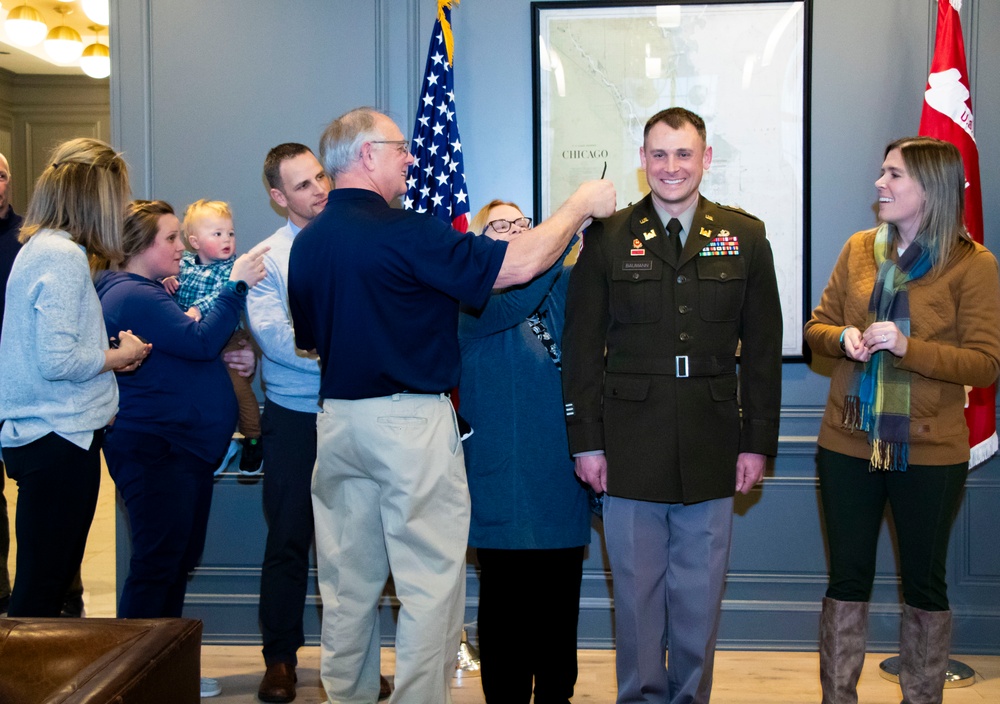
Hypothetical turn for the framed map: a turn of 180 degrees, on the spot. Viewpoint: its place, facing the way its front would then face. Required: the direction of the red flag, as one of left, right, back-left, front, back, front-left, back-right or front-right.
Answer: right

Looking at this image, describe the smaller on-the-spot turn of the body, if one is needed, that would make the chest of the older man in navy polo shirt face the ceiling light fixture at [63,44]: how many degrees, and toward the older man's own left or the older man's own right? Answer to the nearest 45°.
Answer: approximately 90° to the older man's own left

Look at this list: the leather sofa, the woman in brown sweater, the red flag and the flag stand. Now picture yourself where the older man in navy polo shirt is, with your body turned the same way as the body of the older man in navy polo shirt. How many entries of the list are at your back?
1

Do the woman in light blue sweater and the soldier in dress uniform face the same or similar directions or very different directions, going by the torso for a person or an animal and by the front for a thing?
very different directions

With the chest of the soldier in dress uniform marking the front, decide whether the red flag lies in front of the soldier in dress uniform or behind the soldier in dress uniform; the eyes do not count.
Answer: behind

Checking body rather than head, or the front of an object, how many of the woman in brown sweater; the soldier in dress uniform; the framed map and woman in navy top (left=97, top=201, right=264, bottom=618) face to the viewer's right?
1

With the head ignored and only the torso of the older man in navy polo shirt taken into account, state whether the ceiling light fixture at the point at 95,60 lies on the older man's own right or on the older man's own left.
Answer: on the older man's own left

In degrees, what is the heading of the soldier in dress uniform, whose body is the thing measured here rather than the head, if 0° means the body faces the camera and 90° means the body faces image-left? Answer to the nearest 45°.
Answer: approximately 0°

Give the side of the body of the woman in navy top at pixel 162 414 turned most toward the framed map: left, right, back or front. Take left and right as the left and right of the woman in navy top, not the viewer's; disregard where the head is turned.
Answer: front

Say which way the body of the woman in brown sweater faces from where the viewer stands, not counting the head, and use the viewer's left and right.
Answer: facing the viewer and to the left of the viewer

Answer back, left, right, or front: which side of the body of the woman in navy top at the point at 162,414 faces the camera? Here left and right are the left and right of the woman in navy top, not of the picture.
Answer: right

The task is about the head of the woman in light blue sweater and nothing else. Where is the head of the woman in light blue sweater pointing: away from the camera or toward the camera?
away from the camera

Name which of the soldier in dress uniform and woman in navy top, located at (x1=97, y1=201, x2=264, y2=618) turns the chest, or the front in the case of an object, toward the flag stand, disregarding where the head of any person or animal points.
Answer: the woman in navy top

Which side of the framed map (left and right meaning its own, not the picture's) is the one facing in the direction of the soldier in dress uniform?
front

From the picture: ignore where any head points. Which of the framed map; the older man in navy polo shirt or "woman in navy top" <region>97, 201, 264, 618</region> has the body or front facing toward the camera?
the framed map
